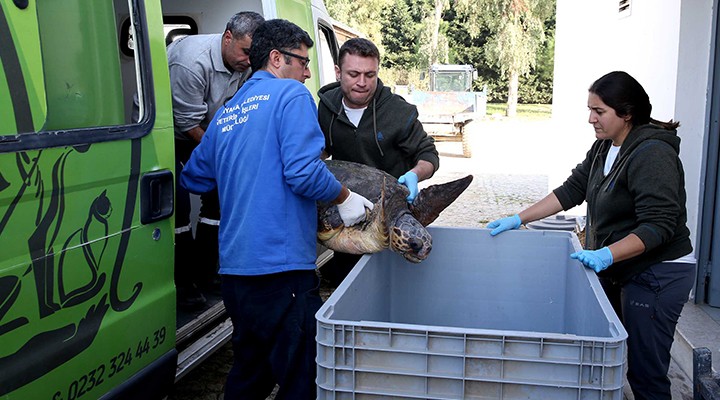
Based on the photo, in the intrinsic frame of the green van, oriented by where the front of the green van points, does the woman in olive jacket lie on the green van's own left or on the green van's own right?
on the green van's own right

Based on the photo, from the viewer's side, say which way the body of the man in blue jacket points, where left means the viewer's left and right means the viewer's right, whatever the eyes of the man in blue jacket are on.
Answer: facing away from the viewer and to the right of the viewer

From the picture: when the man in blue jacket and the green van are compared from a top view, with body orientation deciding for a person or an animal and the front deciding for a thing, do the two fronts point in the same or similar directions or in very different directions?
same or similar directions

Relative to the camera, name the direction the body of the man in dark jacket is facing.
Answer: toward the camera

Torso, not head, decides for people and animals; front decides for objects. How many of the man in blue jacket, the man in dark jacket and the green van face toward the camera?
1

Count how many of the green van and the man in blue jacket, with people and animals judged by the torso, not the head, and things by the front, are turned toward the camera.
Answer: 0

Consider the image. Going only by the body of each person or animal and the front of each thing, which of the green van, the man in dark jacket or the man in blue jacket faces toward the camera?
the man in dark jacket

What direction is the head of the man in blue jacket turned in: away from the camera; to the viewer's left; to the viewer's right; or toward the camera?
to the viewer's right

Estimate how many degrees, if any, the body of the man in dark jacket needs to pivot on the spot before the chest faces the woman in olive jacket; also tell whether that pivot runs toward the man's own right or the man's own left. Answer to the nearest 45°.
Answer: approximately 45° to the man's own left

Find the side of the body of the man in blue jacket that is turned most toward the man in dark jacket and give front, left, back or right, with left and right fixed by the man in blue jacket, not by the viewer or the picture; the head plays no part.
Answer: front

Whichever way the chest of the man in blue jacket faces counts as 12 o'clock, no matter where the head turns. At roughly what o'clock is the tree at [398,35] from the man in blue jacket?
The tree is roughly at 11 o'clock from the man in blue jacket.

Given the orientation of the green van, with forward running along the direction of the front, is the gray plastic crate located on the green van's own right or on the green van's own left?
on the green van's own right

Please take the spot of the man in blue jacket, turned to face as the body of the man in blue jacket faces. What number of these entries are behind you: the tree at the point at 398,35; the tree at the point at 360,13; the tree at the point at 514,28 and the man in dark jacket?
0

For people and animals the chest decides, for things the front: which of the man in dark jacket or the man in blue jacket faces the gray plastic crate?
the man in dark jacket

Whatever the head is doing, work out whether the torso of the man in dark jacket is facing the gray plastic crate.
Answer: yes

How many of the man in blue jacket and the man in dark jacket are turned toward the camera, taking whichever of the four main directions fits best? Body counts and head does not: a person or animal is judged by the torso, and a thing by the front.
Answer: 1

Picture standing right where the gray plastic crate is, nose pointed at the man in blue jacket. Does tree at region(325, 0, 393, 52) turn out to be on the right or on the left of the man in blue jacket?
right

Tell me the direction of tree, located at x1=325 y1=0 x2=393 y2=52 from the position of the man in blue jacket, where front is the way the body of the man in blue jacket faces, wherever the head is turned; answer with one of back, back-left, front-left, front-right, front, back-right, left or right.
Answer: front-left
